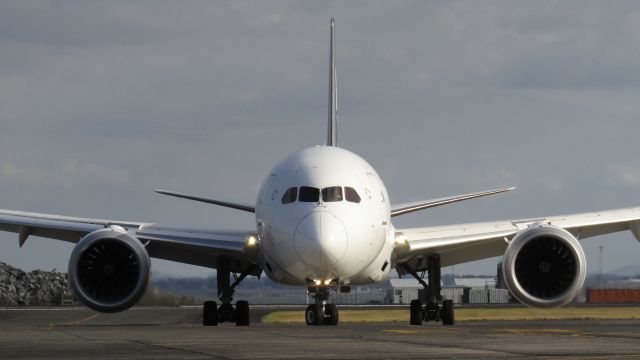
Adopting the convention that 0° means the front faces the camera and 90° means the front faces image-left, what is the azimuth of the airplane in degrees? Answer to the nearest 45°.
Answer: approximately 0°
